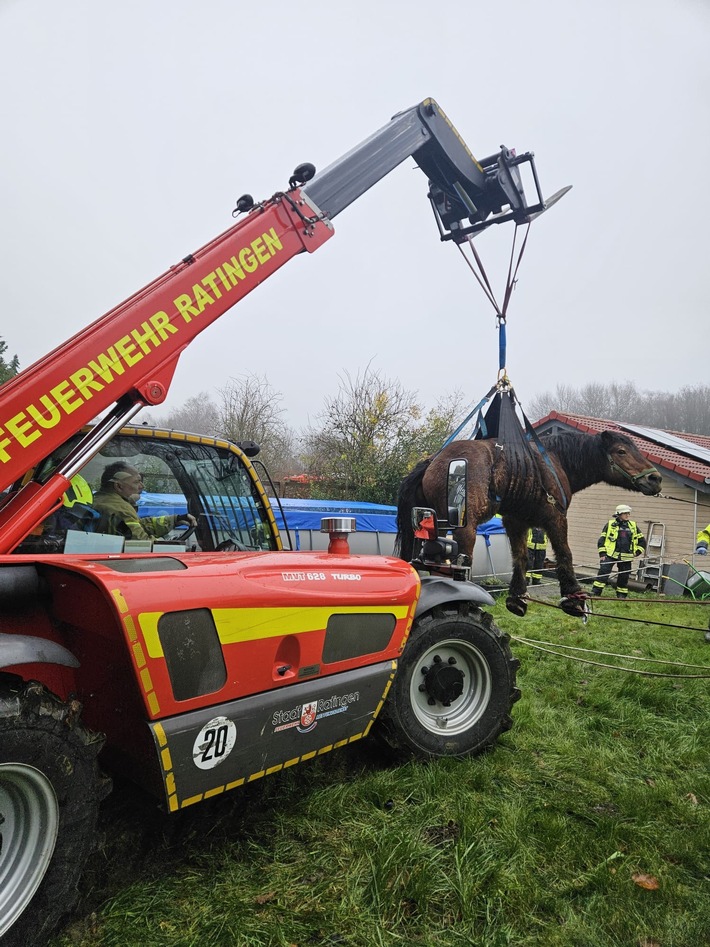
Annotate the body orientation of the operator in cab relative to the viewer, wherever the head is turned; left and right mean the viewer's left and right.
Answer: facing to the right of the viewer

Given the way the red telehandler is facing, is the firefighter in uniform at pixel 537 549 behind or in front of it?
in front

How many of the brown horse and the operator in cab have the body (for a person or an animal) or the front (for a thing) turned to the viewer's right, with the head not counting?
2

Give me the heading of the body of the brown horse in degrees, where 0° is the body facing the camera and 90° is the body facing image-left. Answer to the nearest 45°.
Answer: approximately 270°

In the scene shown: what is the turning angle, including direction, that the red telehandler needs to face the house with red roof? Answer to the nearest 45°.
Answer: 0° — it already faces it

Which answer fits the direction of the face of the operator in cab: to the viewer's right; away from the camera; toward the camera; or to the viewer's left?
to the viewer's right

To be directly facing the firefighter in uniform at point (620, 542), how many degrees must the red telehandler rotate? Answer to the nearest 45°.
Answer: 0° — it already faces them

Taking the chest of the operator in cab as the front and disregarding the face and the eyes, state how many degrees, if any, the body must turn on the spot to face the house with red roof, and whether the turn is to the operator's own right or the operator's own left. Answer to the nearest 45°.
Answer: approximately 45° to the operator's own left

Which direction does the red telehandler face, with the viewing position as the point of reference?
facing away from the viewer and to the right of the viewer

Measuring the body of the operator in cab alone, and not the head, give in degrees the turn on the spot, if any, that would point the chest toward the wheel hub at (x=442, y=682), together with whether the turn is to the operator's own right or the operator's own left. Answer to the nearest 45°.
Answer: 0° — they already face it
